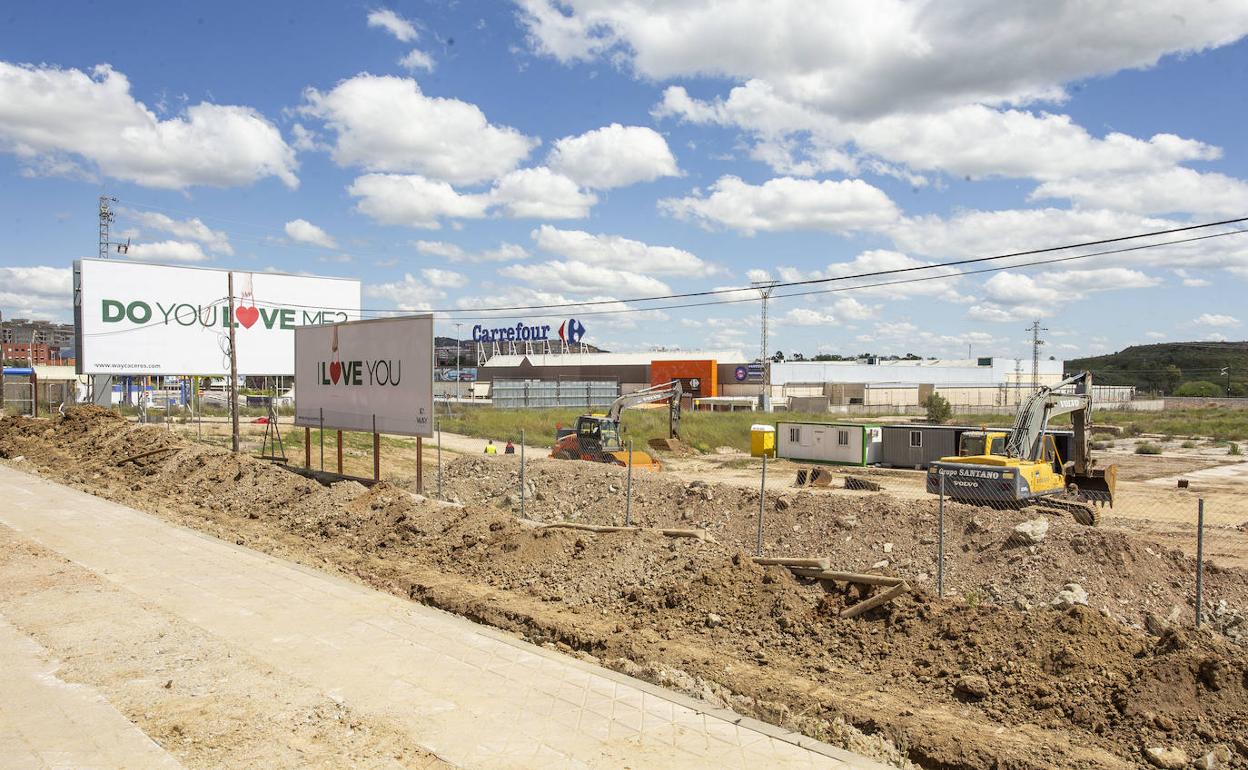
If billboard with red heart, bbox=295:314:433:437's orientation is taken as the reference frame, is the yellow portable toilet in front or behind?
behind

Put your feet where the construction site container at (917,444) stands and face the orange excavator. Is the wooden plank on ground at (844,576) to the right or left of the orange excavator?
left

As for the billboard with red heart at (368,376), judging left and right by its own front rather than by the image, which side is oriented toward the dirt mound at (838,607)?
left

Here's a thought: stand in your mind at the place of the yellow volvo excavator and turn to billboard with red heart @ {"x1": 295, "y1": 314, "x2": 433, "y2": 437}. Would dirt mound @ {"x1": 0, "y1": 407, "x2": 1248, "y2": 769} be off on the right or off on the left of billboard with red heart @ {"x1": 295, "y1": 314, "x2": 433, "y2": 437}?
left

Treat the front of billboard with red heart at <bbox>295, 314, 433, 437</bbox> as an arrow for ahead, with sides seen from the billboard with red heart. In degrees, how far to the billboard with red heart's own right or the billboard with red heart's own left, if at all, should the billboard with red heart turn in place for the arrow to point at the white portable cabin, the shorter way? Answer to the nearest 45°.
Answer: approximately 180°

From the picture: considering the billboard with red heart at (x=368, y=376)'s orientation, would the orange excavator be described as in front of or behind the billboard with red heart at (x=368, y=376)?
behind

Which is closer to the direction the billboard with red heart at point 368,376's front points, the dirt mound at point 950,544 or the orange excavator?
the dirt mound

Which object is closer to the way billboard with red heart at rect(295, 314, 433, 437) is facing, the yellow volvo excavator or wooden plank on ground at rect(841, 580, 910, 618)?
the wooden plank on ground

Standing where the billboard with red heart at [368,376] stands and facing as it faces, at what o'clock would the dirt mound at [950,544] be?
The dirt mound is roughly at 9 o'clock from the billboard with red heart.
